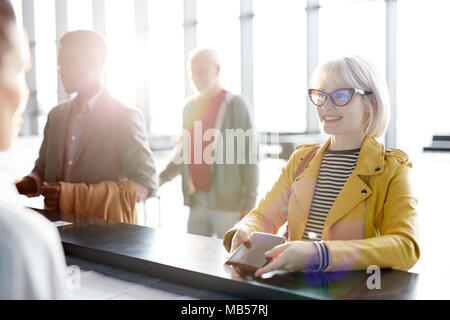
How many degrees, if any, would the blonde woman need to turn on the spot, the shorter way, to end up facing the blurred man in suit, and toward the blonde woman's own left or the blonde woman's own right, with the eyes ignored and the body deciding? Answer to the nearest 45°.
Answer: approximately 90° to the blonde woman's own right

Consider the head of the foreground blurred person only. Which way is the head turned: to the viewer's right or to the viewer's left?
to the viewer's right

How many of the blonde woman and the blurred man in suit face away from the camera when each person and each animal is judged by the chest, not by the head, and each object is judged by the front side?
0

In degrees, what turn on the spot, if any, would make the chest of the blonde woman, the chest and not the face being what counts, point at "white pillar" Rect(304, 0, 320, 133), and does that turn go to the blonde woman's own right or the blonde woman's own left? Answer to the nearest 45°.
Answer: approximately 135° to the blonde woman's own right

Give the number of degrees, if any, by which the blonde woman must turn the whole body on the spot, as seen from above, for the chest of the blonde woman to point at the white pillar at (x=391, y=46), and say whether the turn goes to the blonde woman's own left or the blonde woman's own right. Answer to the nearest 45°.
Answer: approximately 135° to the blonde woman's own right

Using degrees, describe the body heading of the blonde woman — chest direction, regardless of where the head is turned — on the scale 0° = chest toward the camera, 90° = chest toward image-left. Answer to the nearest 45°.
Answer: approximately 45°

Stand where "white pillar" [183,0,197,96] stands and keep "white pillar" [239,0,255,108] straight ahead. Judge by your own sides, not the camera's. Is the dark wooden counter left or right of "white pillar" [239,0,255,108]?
right

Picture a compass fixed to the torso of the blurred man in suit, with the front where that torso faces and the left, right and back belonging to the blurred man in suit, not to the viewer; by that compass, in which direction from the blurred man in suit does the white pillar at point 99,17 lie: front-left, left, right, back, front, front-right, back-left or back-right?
back-right

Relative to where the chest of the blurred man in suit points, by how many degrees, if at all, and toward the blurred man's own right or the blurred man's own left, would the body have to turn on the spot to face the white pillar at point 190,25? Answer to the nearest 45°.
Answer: approximately 135° to the blurred man's own right

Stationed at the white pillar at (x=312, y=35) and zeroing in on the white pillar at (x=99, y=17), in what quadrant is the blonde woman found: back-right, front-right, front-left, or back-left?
back-left
